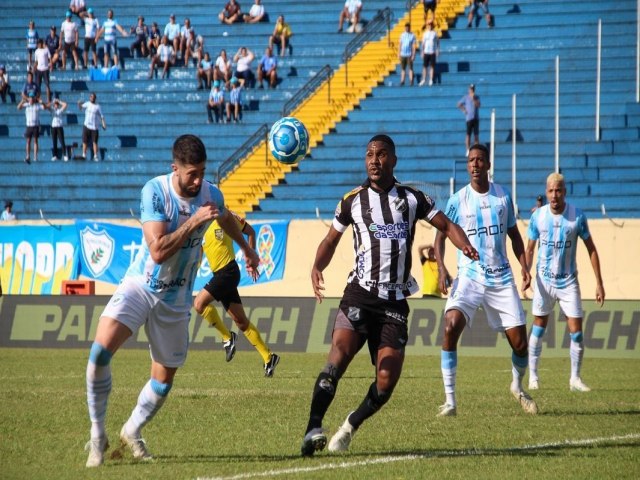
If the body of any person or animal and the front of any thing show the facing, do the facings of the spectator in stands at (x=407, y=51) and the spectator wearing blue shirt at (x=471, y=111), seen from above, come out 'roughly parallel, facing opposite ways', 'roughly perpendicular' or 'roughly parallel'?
roughly parallel

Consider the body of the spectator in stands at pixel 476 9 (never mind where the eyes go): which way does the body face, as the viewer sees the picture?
toward the camera

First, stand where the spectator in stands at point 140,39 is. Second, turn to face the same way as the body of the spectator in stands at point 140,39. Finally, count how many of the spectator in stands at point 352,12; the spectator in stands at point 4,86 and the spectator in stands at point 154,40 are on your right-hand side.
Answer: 1

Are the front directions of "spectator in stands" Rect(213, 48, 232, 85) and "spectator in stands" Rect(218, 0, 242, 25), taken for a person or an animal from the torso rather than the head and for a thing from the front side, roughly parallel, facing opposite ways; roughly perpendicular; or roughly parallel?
roughly parallel

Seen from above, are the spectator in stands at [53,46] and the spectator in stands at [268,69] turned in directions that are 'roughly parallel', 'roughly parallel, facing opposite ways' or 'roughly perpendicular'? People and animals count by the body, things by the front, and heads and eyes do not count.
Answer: roughly parallel

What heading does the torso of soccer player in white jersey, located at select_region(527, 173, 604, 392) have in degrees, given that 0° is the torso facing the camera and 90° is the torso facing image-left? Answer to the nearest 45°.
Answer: approximately 0°

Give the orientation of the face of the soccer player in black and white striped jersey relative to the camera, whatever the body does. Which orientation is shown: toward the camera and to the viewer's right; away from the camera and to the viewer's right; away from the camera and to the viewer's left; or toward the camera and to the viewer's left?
toward the camera and to the viewer's left

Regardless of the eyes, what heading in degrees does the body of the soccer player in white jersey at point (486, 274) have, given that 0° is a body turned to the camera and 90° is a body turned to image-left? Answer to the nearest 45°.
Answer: approximately 0°

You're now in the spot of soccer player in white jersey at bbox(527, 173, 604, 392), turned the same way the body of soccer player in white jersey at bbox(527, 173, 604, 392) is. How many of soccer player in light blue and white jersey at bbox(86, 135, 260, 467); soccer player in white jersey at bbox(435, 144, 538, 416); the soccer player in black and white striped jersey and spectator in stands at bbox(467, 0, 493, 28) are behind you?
1

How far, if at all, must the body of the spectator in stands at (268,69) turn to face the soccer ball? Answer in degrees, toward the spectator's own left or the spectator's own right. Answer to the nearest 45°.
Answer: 0° — they already face it

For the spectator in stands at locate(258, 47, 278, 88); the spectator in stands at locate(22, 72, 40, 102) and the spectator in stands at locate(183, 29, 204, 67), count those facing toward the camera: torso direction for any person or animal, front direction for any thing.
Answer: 3

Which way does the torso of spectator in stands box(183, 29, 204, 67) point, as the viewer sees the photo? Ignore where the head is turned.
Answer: toward the camera

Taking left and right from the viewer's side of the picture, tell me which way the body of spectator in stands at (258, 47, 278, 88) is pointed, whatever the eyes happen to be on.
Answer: facing the viewer

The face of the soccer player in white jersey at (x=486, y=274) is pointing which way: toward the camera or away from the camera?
toward the camera

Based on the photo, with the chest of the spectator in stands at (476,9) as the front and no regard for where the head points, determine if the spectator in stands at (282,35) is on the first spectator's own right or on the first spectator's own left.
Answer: on the first spectator's own right

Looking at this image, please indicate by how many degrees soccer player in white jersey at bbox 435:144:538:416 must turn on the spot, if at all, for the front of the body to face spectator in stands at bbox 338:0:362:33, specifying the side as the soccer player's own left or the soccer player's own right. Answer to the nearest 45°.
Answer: approximately 180°
